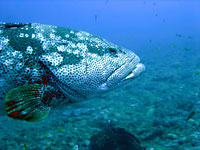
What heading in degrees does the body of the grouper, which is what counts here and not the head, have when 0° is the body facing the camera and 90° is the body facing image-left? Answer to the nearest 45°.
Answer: approximately 270°
